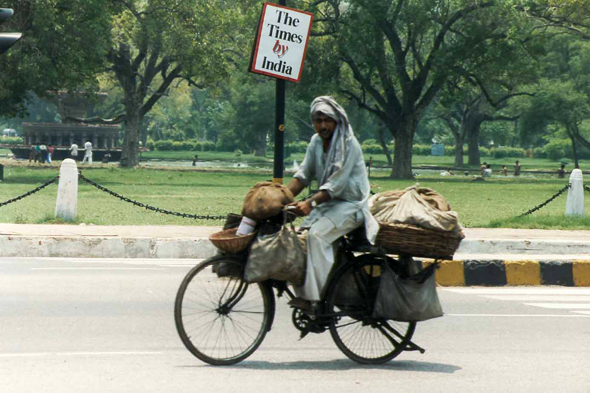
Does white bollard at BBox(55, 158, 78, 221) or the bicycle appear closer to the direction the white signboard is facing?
the bicycle

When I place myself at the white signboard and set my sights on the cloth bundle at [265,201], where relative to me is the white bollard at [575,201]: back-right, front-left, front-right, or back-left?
back-left

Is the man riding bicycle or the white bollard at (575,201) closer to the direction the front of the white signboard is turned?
the man riding bicycle

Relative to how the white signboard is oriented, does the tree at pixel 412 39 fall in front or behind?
behind

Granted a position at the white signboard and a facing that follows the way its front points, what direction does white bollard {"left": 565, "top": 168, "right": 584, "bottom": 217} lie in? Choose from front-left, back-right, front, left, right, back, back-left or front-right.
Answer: back-left

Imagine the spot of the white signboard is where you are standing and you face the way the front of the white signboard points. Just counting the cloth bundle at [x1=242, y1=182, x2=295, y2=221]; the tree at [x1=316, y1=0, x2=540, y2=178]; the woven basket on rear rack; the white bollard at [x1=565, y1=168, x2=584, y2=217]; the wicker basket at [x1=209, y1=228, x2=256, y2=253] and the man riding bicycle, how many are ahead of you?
4

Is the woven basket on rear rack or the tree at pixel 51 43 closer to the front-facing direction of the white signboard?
the woven basket on rear rack

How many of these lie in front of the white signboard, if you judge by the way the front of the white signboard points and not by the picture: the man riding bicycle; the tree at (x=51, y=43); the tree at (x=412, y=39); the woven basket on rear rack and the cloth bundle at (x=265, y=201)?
3

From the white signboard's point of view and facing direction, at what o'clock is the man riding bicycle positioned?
The man riding bicycle is roughly at 12 o'clock from the white signboard.

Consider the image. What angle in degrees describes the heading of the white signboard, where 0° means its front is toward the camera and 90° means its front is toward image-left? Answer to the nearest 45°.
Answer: approximately 0°

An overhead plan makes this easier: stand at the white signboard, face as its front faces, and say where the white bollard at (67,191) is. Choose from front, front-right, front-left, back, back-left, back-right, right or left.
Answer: back-right

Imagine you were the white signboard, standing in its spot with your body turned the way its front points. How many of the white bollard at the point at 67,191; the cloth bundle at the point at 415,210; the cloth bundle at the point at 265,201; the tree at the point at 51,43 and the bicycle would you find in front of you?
3

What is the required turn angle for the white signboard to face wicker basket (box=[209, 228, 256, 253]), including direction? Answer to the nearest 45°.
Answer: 0° — it already faces it
